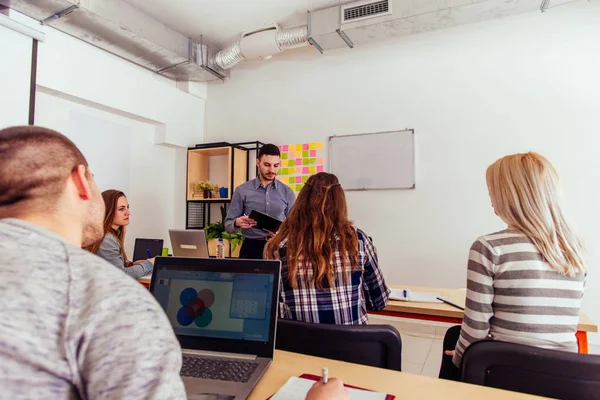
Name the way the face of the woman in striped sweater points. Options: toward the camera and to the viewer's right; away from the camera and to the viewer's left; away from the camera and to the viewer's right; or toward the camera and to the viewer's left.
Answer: away from the camera and to the viewer's left

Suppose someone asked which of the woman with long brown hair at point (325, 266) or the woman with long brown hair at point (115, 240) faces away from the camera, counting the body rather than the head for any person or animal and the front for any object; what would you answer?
the woman with long brown hair at point (325, 266)

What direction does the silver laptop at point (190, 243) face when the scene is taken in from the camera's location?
facing away from the viewer

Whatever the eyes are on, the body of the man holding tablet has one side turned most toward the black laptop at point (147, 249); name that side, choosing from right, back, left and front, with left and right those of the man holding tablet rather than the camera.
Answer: right

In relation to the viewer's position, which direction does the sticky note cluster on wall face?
facing the viewer

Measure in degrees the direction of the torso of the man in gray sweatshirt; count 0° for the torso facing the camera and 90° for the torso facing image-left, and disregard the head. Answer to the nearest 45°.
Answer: approximately 225°

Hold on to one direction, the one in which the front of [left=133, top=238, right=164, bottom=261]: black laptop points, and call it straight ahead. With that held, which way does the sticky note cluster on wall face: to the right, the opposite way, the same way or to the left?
to the left

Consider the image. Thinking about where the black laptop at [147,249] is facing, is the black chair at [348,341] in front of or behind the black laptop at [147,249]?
behind

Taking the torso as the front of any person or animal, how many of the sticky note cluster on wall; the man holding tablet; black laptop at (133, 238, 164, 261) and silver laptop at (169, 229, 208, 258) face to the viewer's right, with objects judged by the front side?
0

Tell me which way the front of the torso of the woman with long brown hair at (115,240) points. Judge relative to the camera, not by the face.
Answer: to the viewer's right

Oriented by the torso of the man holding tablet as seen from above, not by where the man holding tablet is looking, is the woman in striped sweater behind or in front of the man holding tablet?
in front

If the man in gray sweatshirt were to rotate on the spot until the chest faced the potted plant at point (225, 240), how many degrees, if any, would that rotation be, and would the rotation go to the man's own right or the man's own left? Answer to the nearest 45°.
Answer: approximately 45° to the man's own left

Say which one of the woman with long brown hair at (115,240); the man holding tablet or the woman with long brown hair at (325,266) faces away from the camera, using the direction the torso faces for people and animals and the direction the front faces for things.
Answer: the woman with long brown hair at (325,266)

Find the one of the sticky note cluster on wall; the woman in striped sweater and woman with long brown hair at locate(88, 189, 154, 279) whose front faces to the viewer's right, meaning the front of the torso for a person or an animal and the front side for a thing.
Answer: the woman with long brown hair

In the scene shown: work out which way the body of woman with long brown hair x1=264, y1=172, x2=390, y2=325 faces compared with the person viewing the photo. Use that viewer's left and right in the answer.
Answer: facing away from the viewer

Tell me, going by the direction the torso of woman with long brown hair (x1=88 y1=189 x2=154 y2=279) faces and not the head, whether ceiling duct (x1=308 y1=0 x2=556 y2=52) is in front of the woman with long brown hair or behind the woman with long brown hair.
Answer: in front

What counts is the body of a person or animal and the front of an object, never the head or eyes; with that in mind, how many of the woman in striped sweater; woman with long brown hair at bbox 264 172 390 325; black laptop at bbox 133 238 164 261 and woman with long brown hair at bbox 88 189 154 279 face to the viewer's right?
1

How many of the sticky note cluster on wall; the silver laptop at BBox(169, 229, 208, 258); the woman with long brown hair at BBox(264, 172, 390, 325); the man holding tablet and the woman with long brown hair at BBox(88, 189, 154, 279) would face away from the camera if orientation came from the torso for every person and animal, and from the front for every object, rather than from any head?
2

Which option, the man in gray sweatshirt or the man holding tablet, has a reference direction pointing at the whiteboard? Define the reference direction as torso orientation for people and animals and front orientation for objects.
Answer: the man in gray sweatshirt

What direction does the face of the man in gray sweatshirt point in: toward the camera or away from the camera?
away from the camera
